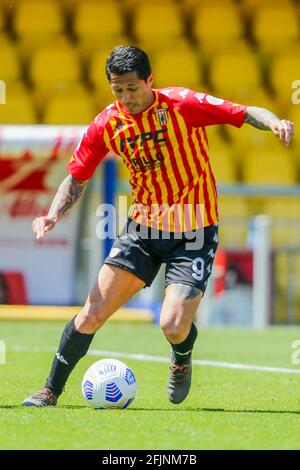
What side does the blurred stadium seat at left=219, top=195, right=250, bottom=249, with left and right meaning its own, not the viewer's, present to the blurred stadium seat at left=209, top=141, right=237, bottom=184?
back

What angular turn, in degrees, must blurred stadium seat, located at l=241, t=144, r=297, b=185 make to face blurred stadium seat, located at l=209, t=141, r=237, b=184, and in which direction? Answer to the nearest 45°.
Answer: approximately 90° to its right

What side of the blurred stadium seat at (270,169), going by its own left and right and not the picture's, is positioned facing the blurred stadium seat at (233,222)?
front

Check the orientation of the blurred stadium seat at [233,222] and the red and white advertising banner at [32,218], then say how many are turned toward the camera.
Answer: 2

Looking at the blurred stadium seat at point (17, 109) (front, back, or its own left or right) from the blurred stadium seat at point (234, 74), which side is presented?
left

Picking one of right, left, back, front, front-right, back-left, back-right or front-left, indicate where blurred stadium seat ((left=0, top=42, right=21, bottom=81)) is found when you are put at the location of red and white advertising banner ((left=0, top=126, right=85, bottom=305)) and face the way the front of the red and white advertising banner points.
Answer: back

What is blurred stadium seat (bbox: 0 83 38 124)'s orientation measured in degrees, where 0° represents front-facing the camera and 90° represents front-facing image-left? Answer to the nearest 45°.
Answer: approximately 0°
